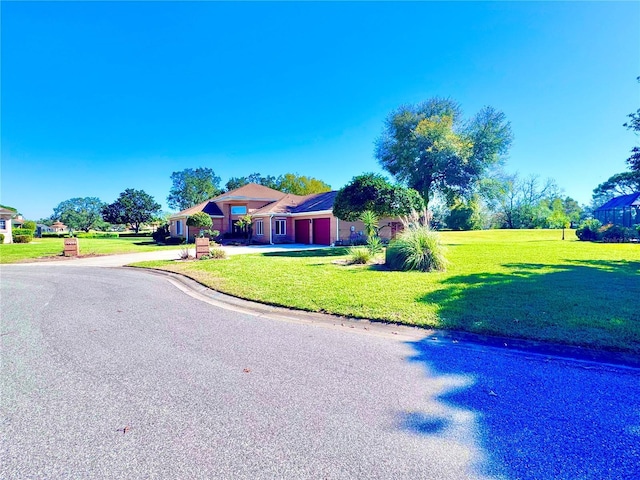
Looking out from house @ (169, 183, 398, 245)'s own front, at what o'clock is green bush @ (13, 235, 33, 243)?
The green bush is roughly at 2 o'clock from the house.

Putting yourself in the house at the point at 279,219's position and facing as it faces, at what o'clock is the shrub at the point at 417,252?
The shrub is roughly at 10 o'clock from the house.

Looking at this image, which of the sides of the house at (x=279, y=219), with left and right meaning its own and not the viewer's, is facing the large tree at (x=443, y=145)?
left

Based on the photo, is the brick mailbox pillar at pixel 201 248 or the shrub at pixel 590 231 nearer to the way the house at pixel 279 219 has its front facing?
the brick mailbox pillar

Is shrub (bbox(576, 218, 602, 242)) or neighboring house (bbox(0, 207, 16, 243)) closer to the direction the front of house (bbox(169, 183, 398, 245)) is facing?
the neighboring house

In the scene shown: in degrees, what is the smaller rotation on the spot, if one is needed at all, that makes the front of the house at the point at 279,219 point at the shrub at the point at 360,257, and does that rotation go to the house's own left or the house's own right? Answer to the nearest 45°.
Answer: approximately 45° to the house's own left

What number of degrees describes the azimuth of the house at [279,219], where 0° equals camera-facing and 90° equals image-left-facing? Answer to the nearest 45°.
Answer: approximately 45°

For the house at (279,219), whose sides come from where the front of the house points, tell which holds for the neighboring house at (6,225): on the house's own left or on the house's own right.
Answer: on the house's own right

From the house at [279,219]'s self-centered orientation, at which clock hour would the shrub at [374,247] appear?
The shrub is roughly at 10 o'clock from the house.
